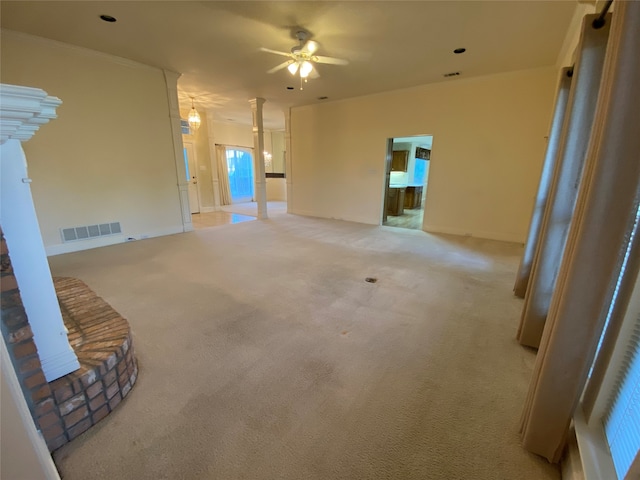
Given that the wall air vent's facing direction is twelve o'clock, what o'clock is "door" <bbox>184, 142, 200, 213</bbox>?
The door is roughly at 9 o'clock from the wall air vent.

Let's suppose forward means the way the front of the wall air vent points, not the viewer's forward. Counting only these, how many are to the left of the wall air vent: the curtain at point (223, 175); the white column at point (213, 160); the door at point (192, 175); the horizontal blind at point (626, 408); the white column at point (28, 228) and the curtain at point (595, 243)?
3

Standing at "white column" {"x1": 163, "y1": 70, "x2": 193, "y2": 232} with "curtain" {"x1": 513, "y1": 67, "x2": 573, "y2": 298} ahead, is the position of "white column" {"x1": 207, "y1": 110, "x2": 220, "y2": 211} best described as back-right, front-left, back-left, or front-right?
back-left

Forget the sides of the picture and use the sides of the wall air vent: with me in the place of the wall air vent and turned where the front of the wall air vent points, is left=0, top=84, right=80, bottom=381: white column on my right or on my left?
on my right

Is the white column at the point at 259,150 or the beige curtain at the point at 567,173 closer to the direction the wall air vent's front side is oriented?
the beige curtain

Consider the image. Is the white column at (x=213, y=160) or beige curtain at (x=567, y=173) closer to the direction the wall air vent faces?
the beige curtain

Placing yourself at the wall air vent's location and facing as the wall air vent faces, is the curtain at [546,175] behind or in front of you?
in front

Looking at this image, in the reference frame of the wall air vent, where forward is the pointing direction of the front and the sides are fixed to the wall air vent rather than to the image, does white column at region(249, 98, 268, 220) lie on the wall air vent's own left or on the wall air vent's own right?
on the wall air vent's own left

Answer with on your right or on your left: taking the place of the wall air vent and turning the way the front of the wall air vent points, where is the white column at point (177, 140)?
on your left

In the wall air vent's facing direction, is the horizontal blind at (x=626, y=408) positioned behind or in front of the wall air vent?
in front

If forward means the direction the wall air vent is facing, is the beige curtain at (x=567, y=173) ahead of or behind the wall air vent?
ahead

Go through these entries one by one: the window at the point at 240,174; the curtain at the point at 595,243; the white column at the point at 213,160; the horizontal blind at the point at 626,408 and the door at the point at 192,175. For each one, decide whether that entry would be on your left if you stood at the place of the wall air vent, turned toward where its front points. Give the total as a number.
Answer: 3

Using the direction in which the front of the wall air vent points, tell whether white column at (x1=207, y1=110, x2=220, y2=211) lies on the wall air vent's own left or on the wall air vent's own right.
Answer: on the wall air vent's own left

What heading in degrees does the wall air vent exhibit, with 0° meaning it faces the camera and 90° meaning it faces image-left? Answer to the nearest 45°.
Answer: approximately 315°

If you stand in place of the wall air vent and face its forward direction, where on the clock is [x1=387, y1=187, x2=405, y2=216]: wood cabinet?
The wood cabinet is roughly at 11 o'clock from the wall air vent.

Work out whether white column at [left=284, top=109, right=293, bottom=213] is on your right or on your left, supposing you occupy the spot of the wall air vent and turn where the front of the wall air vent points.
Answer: on your left
